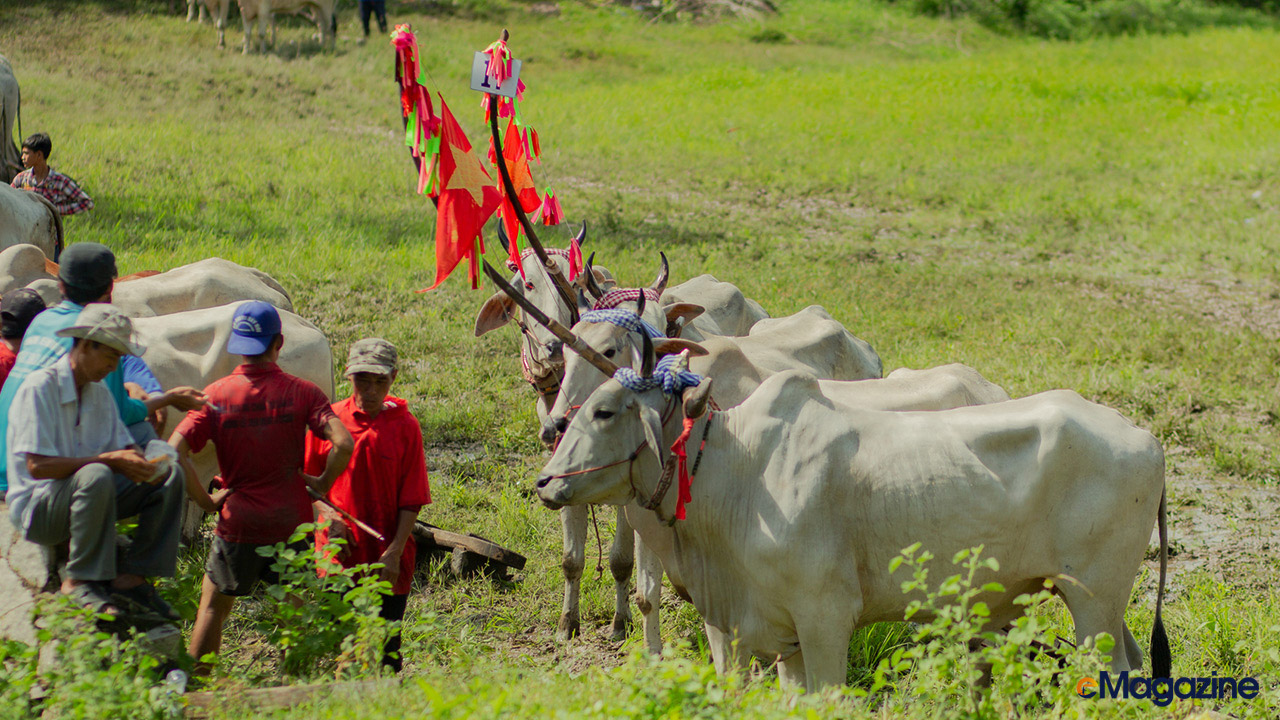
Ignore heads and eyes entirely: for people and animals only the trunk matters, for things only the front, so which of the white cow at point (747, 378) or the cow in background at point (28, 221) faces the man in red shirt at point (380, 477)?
the white cow

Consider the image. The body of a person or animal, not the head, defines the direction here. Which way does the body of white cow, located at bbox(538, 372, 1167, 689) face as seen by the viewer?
to the viewer's left

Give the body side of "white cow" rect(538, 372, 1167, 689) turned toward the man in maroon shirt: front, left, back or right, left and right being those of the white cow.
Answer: front

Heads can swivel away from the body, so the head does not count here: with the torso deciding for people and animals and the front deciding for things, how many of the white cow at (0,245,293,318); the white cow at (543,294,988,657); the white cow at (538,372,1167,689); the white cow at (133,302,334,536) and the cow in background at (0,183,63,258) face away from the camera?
0

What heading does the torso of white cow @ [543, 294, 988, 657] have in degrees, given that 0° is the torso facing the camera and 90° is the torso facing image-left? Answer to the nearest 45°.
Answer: approximately 45°

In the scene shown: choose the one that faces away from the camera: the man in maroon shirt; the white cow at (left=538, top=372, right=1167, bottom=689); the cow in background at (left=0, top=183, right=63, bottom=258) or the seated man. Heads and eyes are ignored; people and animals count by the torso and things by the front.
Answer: the man in maroon shirt

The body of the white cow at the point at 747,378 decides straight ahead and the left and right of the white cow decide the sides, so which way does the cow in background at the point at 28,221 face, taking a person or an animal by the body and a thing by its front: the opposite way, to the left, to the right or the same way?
the same way

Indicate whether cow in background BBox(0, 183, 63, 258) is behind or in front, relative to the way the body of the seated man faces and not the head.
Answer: behind

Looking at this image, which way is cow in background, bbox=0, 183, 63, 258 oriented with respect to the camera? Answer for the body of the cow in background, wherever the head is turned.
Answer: to the viewer's left

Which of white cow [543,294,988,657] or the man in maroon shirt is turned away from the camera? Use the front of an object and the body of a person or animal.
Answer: the man in maroon shirt

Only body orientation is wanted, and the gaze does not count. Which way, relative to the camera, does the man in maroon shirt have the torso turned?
away from the camera
